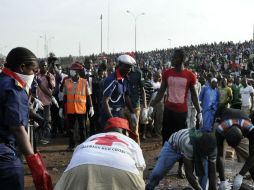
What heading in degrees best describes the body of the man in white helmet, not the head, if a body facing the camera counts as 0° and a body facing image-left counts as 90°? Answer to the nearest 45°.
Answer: approximately 315°

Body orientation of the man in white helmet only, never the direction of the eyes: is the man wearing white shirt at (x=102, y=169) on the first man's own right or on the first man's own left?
on the first man's own right

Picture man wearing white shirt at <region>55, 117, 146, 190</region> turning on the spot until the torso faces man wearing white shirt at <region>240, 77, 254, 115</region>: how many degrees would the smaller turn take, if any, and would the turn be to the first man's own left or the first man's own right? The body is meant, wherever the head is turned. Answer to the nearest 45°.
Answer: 0° — they already face them

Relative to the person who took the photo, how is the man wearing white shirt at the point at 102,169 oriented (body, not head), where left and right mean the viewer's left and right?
facing away from the viewer and to the right of the viewer

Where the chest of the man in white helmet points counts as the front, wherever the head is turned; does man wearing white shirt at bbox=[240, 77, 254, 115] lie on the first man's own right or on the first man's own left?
on the first man's own left
